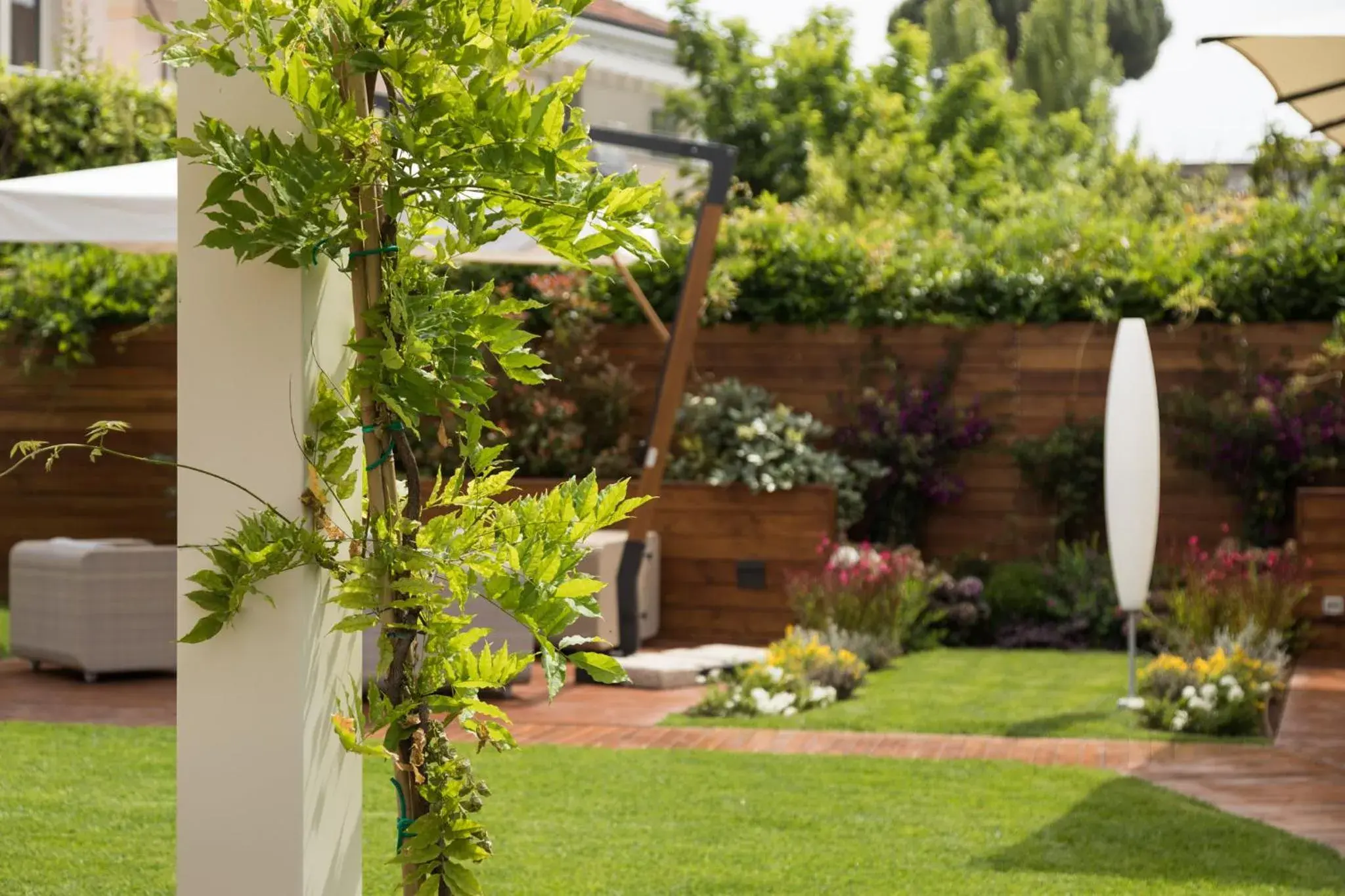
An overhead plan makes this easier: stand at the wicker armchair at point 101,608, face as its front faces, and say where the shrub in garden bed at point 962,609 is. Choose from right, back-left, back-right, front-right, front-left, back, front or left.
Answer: front-right

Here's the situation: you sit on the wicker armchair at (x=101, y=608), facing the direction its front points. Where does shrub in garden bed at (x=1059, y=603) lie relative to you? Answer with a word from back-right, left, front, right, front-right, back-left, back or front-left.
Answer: front-right

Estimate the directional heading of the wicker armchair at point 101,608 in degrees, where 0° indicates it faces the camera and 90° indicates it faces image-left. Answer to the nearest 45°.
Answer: approximately 225°

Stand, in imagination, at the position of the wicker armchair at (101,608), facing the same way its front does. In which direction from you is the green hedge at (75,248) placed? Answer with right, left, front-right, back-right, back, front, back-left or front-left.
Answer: front-left

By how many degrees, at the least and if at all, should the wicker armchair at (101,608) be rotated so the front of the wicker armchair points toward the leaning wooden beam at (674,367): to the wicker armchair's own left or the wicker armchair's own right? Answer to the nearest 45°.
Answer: approximately 45° to the wicker armchair's own right

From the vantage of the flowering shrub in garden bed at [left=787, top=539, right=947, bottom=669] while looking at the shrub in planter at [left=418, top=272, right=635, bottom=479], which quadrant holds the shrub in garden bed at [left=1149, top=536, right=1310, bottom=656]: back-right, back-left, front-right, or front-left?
back-right

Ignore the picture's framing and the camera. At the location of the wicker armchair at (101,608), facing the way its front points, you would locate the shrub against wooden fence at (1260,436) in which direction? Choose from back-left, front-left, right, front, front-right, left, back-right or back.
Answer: front-right

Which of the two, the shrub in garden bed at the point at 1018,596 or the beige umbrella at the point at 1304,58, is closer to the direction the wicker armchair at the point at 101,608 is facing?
the shrub in garden bed

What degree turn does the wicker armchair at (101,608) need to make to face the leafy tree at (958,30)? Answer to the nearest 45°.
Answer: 0° — it already faces it
